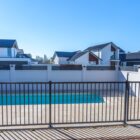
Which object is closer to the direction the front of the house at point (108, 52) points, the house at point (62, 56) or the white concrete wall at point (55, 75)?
the white concrete wall

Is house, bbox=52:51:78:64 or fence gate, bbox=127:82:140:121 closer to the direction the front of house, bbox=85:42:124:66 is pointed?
the fence gate

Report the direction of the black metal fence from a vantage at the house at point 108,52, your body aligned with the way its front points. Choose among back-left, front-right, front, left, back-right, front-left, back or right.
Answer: front-right

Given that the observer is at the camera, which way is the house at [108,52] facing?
facing the viewer and to the right of the viewer

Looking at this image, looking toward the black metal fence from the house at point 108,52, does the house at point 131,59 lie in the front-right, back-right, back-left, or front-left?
back-left

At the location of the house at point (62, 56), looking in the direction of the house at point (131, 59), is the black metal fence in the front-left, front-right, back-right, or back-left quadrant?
front-right

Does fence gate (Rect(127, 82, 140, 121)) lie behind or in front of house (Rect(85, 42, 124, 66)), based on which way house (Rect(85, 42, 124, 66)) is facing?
in front
